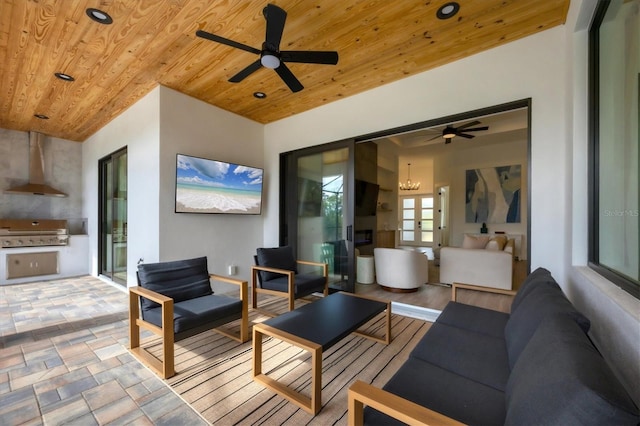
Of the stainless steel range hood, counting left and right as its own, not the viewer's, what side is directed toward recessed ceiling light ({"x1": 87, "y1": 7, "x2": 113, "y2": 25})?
front

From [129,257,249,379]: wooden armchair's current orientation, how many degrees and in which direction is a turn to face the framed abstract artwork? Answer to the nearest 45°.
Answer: approximately 45° to its left

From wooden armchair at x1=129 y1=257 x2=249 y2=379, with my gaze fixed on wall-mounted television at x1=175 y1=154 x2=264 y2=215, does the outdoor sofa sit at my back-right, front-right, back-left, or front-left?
back-right

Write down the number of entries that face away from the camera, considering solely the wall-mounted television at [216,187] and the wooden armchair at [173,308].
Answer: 0

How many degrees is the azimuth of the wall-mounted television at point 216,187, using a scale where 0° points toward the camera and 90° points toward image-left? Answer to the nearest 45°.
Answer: approximately 315°

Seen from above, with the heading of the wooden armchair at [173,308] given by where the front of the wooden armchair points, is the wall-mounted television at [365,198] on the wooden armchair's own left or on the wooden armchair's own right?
on the wooden armchair's own left

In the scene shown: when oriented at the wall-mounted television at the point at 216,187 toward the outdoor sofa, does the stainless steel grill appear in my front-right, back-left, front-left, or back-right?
back-right
